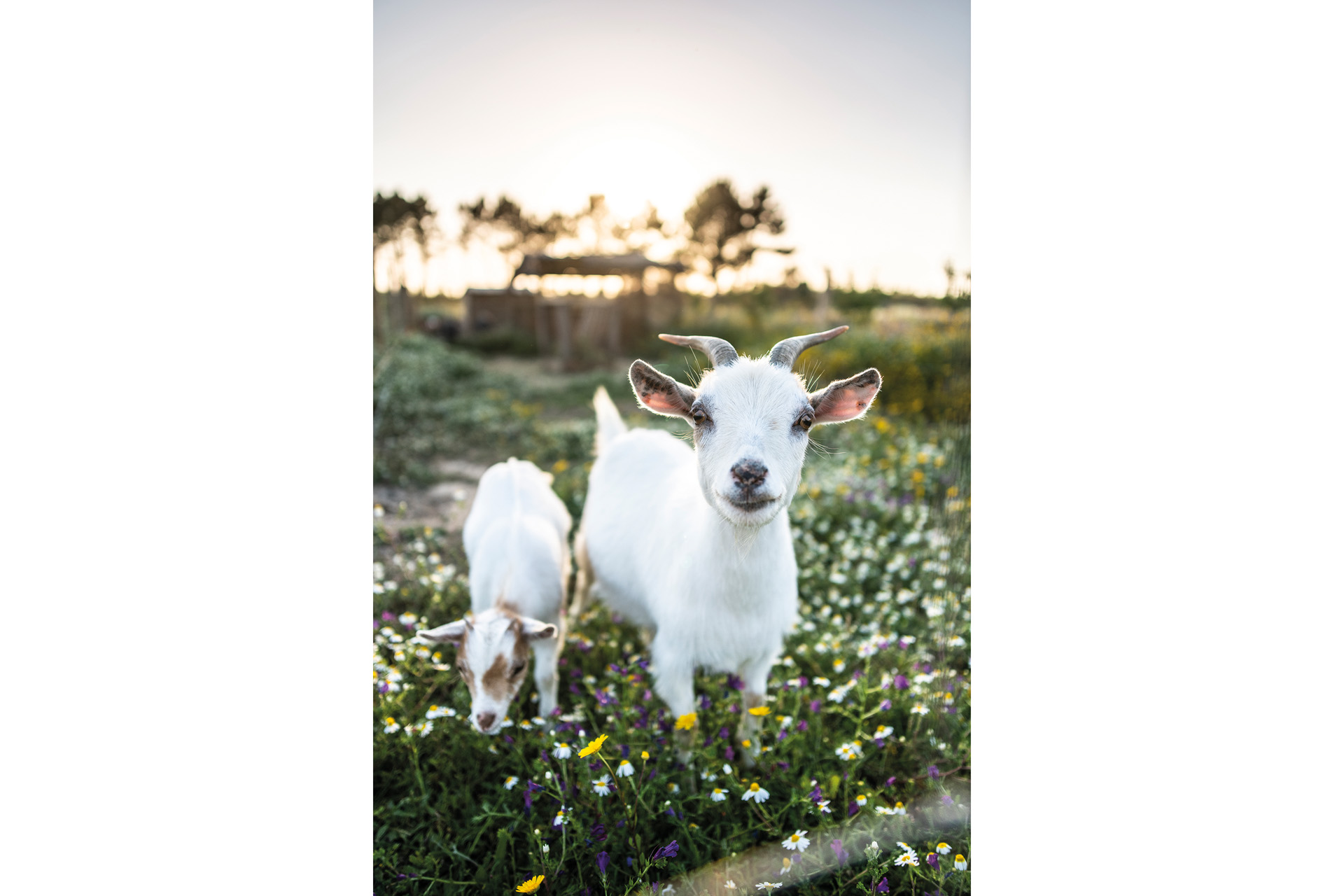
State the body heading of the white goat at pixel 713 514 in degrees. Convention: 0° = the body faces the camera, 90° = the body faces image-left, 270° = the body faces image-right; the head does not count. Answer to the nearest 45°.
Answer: approximately 315°

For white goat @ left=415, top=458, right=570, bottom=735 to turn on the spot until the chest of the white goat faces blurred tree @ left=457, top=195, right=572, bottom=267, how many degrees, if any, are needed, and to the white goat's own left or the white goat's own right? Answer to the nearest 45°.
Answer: approximately 180°

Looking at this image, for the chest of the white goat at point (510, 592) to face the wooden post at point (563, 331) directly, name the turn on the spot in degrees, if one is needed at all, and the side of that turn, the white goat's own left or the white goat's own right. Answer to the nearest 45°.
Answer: approximately 180°

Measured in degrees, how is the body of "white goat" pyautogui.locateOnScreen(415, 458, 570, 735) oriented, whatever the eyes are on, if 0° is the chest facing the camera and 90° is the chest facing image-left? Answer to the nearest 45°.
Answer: approximately 0°

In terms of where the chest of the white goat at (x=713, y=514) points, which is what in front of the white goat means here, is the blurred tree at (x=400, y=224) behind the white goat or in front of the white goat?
behind
